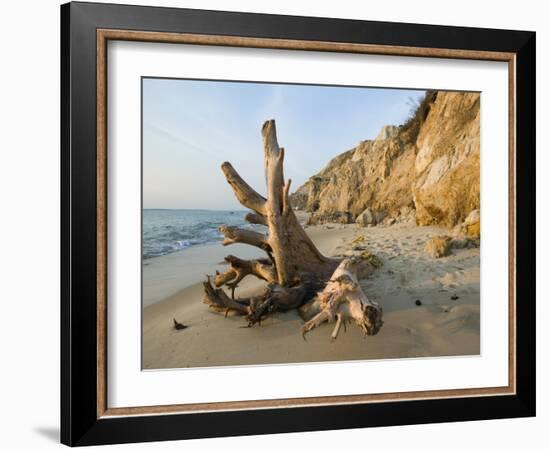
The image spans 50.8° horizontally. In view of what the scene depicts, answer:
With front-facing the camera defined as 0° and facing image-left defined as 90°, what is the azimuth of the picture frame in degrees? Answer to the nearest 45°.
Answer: approximately 315°
